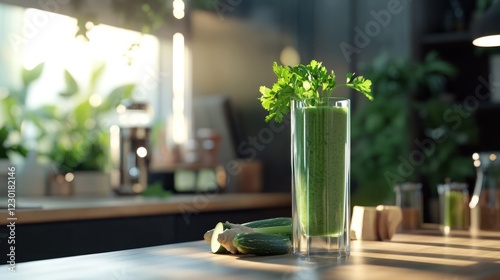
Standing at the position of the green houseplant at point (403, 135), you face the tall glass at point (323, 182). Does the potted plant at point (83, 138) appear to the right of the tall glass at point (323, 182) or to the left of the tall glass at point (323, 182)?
right

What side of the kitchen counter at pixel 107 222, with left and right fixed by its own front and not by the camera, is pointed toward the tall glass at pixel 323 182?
front

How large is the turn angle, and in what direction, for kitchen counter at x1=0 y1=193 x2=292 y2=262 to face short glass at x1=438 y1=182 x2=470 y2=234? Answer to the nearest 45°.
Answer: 0° — it already faces it

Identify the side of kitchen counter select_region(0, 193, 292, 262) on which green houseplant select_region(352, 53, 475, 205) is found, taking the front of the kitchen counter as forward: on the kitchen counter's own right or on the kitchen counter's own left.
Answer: on the kitchen counter's own left

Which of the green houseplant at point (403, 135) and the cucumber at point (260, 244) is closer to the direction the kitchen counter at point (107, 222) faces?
the cucumber

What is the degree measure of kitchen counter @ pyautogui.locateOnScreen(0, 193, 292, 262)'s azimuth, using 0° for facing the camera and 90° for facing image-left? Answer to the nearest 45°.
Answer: approximately 315°
